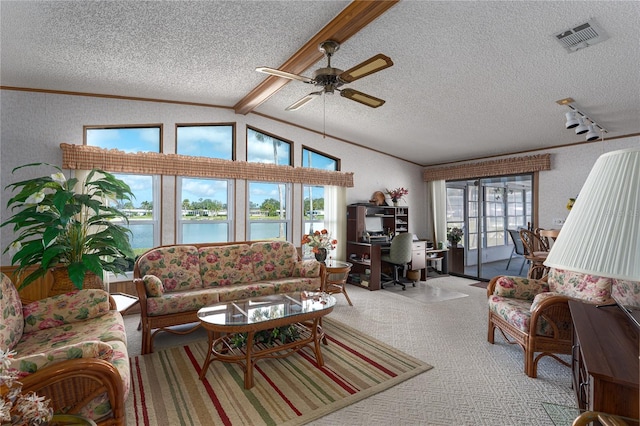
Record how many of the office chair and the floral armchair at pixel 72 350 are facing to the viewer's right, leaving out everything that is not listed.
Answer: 1

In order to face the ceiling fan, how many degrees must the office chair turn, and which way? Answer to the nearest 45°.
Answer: approximately 135° to its left

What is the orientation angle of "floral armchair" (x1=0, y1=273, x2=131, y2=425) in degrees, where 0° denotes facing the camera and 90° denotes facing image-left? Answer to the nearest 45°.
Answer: approximately 270°

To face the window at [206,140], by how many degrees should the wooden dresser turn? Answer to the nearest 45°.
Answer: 0° — it already faces it

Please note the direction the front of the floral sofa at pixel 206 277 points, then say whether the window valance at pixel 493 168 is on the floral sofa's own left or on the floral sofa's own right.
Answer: on the floral sofa's own left

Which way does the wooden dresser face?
to the viewer's left

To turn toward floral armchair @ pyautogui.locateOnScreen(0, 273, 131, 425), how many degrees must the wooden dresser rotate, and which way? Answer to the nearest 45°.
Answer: approximately 45° to its left

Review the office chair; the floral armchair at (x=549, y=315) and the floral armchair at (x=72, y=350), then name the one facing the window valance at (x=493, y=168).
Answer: the floral armchair at (x=72, y=350)

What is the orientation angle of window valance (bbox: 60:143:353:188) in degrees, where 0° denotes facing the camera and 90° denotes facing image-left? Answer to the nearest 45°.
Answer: approximately 315°

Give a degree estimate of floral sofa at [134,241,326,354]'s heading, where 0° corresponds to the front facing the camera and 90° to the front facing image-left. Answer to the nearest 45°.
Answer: approximately 315°

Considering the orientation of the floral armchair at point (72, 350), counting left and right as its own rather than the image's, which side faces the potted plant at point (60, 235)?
left

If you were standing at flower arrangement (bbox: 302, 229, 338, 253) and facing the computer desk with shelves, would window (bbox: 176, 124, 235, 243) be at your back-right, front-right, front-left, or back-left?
back-left
